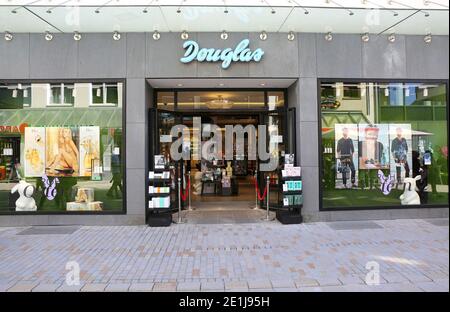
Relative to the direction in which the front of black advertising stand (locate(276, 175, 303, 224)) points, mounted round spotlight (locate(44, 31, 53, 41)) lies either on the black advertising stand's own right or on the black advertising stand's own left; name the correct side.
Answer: on the black advertising stand's own right

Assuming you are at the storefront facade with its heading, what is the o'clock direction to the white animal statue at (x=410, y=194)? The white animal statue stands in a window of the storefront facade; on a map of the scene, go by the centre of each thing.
The white animal statue is roughly at 9 o'clock from the storefront facade.

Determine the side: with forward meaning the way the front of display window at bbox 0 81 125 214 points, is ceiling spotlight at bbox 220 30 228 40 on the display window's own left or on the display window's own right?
on the display window's own left

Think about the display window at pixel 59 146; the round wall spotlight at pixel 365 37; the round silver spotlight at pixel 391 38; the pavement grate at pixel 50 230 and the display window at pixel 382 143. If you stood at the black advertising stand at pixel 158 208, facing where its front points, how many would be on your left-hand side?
3

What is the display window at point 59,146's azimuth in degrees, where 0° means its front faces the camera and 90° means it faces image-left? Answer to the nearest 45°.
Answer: approximately 0°
